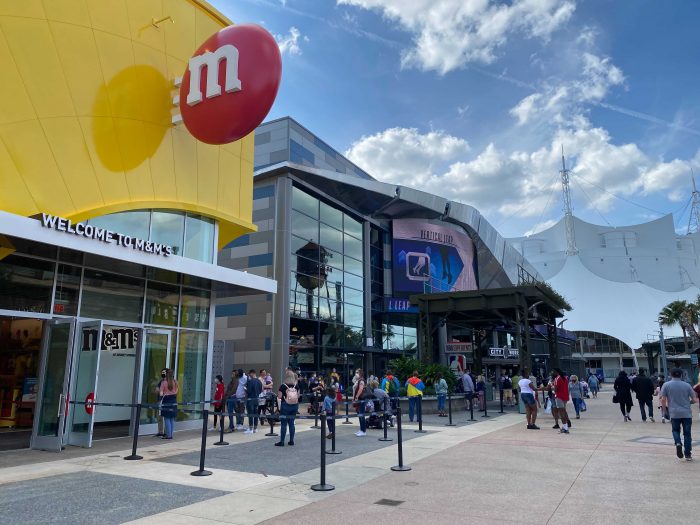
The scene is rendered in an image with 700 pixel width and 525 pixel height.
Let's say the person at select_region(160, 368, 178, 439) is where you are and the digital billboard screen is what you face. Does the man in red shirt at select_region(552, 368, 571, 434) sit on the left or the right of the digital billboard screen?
right

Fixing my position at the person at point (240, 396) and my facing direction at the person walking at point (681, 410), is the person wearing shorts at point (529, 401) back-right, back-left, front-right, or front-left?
front-left

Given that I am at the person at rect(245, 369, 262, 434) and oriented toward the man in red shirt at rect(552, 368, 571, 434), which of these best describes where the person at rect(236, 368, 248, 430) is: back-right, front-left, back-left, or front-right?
back-left

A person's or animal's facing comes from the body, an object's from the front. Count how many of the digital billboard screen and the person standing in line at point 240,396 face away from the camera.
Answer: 0

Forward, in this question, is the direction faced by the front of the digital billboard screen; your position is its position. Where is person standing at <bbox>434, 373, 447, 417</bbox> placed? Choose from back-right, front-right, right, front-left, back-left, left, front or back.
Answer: front-right

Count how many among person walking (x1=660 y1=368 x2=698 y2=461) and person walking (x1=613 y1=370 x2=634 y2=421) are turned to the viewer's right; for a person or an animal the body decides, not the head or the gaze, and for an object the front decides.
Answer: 0

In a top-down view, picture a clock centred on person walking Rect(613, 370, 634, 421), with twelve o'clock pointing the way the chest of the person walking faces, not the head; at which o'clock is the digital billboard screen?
The digital billboard screen is roughly at 11 o'clock from the person walking.
